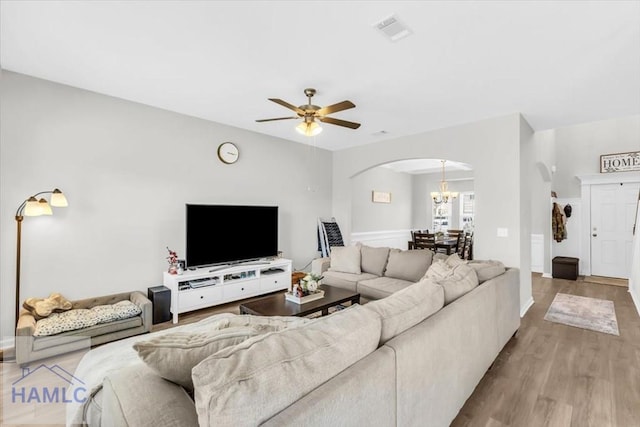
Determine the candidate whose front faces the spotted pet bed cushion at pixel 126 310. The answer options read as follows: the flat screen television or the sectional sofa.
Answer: the sectional sofa

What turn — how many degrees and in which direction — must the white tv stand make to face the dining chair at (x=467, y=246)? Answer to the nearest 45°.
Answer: approximately 45° to its left

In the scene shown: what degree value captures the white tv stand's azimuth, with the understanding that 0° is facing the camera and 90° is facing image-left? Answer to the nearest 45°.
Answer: approximately 315°

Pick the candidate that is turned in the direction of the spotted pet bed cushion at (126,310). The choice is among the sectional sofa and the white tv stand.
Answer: the sectional sofa

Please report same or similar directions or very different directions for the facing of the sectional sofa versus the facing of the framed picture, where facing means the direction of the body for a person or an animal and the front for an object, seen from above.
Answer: very different directions

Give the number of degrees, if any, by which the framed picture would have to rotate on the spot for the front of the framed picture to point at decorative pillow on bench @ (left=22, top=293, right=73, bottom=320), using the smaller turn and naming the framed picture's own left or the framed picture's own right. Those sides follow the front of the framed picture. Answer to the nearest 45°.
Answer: approximately 90° to the framed picture's own right

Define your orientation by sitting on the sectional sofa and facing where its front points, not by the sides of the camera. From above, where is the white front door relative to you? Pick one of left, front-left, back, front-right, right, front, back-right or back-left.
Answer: right

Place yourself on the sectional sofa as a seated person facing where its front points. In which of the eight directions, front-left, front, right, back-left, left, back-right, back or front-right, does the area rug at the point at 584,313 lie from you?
right

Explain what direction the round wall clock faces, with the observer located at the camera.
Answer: facing the viewer and to the right of the viewer

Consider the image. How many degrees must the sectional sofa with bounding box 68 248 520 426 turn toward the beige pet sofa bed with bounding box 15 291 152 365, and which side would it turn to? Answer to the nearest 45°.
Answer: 0° — it already faces it

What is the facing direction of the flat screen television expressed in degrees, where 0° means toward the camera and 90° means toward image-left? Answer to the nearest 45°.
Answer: approximately 315°

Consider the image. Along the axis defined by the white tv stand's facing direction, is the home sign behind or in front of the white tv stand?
in front

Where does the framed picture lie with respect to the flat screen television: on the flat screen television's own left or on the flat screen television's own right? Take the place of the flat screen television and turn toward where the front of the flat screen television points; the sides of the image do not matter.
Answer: on the flat screen television's own left

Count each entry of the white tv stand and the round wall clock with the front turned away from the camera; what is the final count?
0

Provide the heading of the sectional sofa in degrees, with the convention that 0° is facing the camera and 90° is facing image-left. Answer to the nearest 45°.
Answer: approximately 135°
